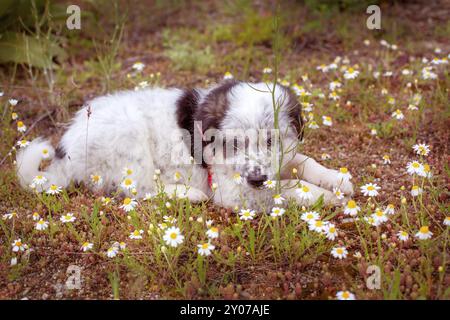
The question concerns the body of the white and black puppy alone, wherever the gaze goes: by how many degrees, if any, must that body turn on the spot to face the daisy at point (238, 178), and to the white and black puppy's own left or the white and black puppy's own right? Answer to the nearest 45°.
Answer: approximately 45° to the white and black puppy's own right

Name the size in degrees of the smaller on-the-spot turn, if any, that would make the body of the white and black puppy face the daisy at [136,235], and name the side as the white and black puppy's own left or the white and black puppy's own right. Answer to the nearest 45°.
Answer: approximately 90° to the white and black puppy's own right

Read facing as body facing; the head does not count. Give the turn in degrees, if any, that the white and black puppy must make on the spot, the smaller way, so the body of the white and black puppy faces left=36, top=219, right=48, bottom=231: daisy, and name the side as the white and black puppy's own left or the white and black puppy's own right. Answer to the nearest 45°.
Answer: approximately 135° to the white and black puppy's own right

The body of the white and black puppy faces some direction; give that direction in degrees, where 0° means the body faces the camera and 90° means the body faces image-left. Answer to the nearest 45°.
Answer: approximately 270°

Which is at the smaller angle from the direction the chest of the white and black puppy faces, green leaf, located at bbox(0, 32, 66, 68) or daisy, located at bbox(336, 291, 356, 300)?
the daisy

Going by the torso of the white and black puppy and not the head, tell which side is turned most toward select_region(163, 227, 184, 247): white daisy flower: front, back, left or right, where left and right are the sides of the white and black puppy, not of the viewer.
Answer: right

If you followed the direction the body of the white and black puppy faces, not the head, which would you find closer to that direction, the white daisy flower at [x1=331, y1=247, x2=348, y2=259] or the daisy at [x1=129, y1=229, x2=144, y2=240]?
the white daisy flower
